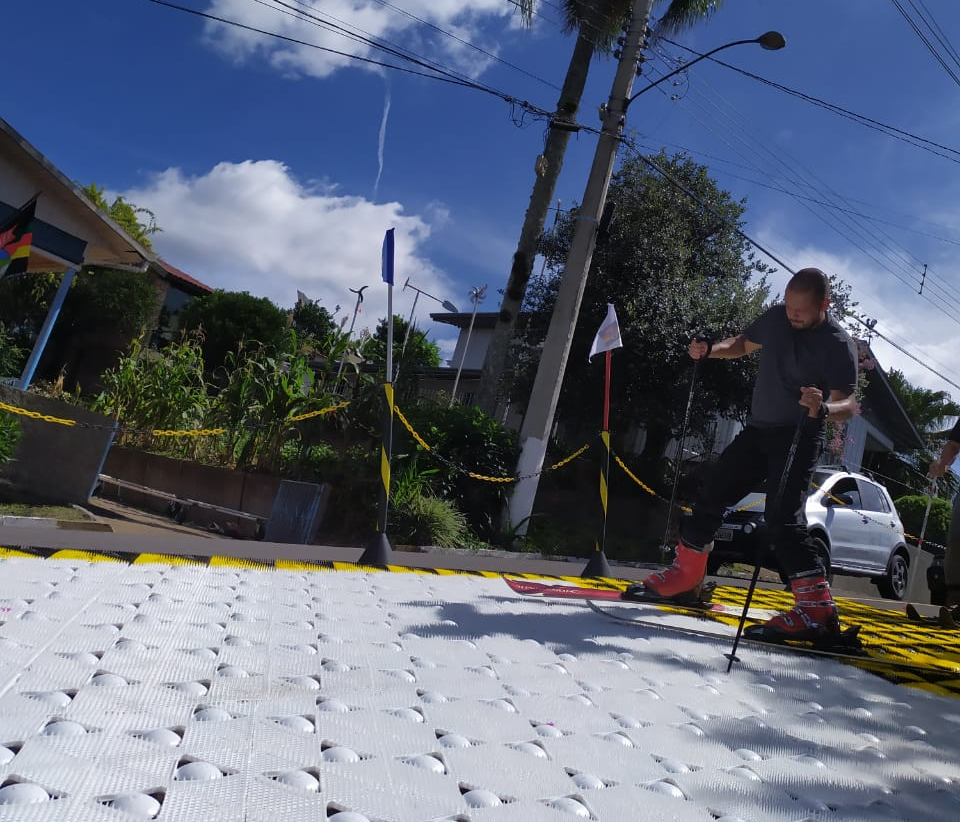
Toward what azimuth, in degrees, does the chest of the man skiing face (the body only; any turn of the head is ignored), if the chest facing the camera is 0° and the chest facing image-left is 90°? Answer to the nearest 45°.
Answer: approximately 45°

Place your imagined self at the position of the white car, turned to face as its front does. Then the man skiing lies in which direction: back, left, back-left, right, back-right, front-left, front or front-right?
front-left

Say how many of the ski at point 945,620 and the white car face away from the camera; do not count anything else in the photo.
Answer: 0

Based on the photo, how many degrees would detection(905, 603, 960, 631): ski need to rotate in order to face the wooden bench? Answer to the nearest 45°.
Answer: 0° — it already faces it

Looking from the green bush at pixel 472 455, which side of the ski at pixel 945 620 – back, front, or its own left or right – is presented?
front

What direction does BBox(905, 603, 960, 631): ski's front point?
to the viewer's left

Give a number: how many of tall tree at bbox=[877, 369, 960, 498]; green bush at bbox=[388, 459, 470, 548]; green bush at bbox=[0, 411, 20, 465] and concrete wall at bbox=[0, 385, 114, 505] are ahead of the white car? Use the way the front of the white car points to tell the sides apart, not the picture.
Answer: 3

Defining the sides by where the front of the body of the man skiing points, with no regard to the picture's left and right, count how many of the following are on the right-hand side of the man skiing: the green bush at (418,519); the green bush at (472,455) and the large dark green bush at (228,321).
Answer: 3

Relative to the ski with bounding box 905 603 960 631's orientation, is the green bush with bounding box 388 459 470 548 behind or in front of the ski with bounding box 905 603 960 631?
in front

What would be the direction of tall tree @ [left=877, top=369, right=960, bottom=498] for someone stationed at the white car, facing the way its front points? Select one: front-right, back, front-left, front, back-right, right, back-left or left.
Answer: back-right

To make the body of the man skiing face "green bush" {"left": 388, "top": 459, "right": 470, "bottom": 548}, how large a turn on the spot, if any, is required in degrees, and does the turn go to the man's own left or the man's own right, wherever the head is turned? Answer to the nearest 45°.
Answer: approximately 90° to the man's own right

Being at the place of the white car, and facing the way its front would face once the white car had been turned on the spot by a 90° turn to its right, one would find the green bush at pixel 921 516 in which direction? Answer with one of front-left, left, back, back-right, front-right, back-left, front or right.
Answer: front-right
